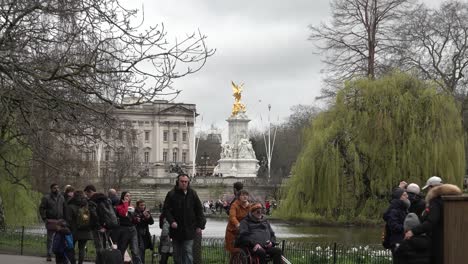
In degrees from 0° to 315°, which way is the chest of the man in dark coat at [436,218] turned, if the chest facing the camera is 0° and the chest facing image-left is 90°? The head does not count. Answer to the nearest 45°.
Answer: approximately 90°

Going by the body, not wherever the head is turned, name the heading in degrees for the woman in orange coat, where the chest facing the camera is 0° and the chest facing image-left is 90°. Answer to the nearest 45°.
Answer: approximately 315°

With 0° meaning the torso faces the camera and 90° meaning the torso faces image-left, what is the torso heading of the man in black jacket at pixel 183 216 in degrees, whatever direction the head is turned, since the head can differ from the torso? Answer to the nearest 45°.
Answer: approximately 0°

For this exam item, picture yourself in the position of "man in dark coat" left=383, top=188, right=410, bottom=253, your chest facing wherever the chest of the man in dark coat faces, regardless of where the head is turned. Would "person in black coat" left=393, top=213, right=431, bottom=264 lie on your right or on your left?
on your right

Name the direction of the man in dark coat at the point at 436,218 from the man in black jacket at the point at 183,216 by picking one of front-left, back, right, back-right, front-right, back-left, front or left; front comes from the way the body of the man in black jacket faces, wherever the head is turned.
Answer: front-left

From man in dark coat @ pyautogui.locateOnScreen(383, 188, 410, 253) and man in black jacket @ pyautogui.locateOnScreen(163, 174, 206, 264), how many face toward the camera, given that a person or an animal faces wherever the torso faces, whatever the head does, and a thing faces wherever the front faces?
1
